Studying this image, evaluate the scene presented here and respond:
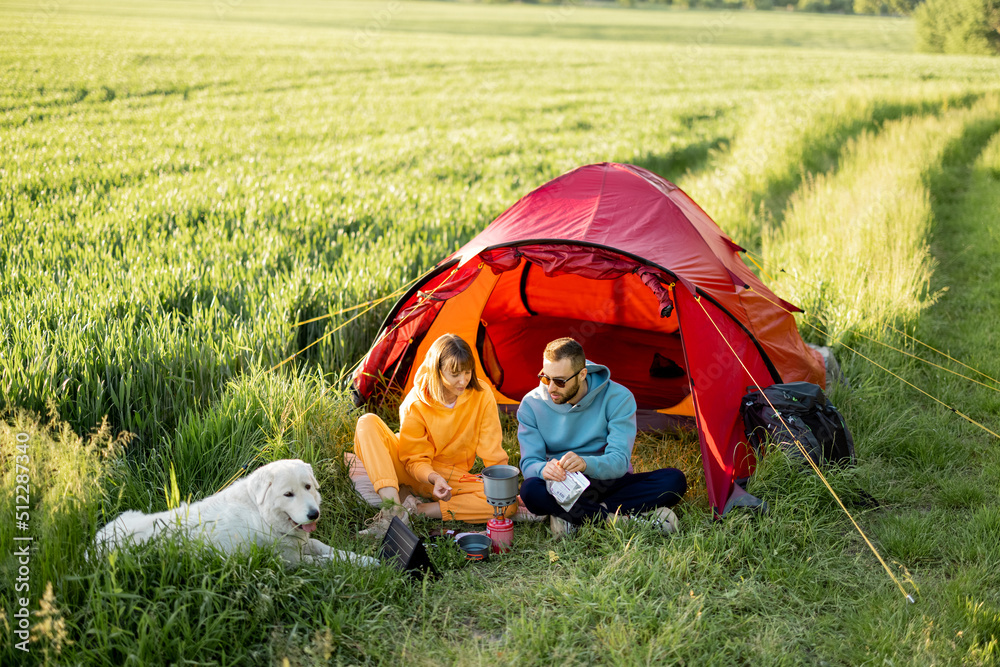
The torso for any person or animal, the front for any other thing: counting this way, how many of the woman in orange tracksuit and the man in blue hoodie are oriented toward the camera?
2

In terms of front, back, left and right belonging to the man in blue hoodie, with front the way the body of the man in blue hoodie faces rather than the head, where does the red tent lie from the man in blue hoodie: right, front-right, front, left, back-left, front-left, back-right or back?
back

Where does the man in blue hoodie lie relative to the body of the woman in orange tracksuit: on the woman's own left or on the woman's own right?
on the woman's own left

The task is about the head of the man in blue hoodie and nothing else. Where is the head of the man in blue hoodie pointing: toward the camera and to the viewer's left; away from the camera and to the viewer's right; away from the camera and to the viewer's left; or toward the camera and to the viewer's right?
toward the camera and to the viewer's left

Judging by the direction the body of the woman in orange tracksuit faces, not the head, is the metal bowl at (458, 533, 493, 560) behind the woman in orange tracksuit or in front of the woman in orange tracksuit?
in front

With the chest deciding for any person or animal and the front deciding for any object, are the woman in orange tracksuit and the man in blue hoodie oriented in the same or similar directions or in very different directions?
same or similar directions

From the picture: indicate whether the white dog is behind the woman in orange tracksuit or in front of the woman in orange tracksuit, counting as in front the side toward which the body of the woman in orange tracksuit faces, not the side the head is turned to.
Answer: in front

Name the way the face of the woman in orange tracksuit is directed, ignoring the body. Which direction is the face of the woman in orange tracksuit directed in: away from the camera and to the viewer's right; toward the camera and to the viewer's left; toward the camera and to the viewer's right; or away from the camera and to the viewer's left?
toward the camera and to the viewer's right

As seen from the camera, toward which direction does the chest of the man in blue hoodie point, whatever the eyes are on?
toward the camera

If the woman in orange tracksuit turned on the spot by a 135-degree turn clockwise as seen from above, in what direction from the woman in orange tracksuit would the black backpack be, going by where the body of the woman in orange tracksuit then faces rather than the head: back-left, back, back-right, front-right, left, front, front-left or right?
back-right

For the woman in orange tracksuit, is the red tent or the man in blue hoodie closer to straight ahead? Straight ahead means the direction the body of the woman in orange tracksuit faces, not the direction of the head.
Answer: the man in blue hoodie
